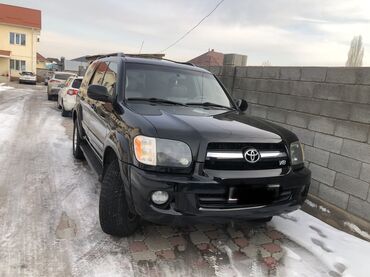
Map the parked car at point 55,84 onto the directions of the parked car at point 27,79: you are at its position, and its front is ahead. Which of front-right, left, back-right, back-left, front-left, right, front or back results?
front

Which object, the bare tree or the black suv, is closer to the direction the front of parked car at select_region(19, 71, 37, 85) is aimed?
the black suv

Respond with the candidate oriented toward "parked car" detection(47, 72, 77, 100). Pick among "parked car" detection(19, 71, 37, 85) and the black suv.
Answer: "parked car" detection(19, 71, 37, 85)

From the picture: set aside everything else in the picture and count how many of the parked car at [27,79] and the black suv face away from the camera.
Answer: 0

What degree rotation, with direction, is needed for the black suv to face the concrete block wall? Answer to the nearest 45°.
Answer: approximately 90° to its left

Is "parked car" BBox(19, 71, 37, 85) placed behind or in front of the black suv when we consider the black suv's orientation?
behind

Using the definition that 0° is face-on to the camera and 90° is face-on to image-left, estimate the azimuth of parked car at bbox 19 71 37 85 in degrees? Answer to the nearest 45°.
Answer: approximately 0°

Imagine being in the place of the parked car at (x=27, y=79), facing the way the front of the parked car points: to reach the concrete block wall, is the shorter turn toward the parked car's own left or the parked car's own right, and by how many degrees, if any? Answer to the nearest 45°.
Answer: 0° — it already faces it

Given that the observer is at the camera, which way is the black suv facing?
facing the viewer and to the right of the viewer

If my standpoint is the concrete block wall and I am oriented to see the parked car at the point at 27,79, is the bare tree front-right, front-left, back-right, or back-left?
front-right

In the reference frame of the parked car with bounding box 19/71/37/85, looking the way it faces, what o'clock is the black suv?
The black suv is roughly at 12 o'clock from the parked car.

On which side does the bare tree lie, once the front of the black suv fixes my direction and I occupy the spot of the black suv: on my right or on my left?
on my left
